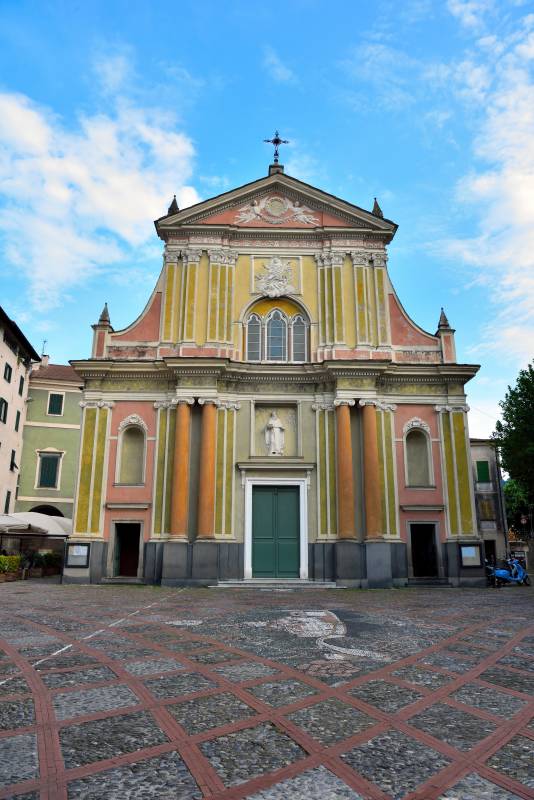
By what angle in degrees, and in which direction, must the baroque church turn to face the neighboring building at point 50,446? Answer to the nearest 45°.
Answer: approximately 135° to its right

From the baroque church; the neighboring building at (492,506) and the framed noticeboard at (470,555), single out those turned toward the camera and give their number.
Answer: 3

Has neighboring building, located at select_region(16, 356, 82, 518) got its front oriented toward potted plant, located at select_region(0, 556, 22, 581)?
yes

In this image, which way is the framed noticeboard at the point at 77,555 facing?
toward the camera

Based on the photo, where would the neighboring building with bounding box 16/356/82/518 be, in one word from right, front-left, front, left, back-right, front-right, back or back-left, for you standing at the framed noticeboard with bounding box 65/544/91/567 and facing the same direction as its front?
back

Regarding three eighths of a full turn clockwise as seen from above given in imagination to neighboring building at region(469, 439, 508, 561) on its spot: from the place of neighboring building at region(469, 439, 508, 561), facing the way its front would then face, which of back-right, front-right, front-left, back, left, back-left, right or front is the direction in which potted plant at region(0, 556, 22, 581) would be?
left

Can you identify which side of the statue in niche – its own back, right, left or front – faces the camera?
front

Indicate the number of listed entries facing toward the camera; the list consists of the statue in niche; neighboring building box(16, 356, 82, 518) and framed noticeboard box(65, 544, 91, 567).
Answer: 3

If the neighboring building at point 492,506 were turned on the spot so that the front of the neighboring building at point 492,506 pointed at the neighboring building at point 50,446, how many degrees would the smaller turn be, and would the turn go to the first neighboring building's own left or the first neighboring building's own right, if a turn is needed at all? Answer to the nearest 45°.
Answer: approximately 45° to the first neighboring building's own right
